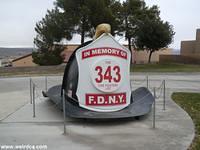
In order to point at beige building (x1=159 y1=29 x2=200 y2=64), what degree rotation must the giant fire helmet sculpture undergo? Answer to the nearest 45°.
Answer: approximately 180°

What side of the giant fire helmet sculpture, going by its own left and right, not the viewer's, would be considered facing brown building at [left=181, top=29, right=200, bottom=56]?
back

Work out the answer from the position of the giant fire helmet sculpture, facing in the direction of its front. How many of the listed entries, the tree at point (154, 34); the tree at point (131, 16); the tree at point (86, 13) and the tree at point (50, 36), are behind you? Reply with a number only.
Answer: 4

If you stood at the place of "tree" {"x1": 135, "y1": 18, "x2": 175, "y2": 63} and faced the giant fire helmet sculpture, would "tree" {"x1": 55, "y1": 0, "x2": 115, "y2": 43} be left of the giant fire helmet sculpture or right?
right

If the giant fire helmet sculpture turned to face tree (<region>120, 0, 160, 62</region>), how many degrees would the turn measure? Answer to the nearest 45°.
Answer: approximately 180°

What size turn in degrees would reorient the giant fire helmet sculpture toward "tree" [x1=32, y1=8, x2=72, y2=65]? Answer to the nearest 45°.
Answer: approximately 180°

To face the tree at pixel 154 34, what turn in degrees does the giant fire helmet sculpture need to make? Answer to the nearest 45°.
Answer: approximately 180°

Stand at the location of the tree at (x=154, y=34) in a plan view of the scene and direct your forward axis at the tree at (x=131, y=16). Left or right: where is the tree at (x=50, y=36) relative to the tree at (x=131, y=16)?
left

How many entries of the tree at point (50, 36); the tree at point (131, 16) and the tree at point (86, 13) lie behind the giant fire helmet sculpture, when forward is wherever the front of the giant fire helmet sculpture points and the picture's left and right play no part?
3

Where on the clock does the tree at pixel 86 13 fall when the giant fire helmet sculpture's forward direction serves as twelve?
The tree is roughly at 6 o'clock from the giant fire helmet sculpture.

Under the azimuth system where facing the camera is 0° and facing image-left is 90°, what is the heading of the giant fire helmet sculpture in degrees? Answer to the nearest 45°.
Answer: approximately 0°
